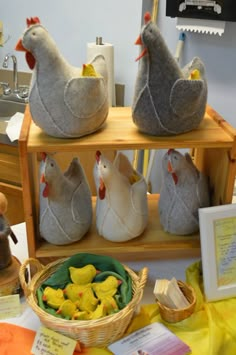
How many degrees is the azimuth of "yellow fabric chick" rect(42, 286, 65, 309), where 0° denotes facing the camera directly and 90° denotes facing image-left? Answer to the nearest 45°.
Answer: approximately 90°

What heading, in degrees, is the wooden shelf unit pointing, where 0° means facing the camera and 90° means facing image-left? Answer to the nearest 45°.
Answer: approximately 0°

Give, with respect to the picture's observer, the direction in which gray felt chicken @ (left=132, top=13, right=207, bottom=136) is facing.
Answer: facing the viewer and to the left of the viewer

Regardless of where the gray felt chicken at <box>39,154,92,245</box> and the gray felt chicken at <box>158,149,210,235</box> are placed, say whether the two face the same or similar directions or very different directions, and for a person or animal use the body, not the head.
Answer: same or similar directions

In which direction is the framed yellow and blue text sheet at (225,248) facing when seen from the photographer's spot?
facing the viewer

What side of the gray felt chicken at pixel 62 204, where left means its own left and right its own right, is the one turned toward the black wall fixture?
back

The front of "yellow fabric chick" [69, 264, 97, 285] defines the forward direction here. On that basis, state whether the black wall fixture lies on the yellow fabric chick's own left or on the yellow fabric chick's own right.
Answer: on the yellow fabric chick's own left

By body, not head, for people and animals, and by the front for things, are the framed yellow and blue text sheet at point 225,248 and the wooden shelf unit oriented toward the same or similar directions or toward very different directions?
same or similar directions
